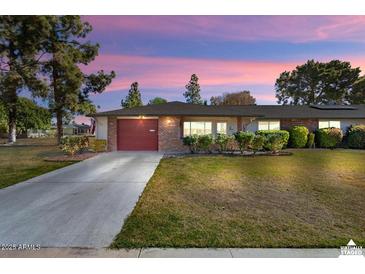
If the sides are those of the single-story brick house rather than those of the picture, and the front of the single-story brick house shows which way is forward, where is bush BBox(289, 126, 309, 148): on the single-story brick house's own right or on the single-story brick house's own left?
on the single-story brick house's own left

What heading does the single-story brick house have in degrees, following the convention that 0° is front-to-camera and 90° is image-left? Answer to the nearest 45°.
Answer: approximately 0°

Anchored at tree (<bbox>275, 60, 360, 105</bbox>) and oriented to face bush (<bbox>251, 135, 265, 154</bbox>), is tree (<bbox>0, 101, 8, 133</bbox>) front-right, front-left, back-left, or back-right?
front-right

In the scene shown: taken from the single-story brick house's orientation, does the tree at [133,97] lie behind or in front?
behind

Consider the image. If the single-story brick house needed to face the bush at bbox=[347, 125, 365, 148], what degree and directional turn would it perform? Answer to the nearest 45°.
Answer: approximately 90° to its left

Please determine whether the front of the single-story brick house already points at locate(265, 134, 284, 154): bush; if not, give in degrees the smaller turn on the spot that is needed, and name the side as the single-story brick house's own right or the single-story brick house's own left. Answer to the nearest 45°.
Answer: approximately 90° to the single-story brick house's own left

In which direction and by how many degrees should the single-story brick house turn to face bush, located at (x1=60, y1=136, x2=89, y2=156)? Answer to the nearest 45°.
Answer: approximately 45° to its right

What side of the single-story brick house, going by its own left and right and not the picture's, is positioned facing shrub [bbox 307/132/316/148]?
left

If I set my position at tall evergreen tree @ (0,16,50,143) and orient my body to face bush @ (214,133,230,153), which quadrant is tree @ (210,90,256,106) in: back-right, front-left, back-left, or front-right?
front-left
